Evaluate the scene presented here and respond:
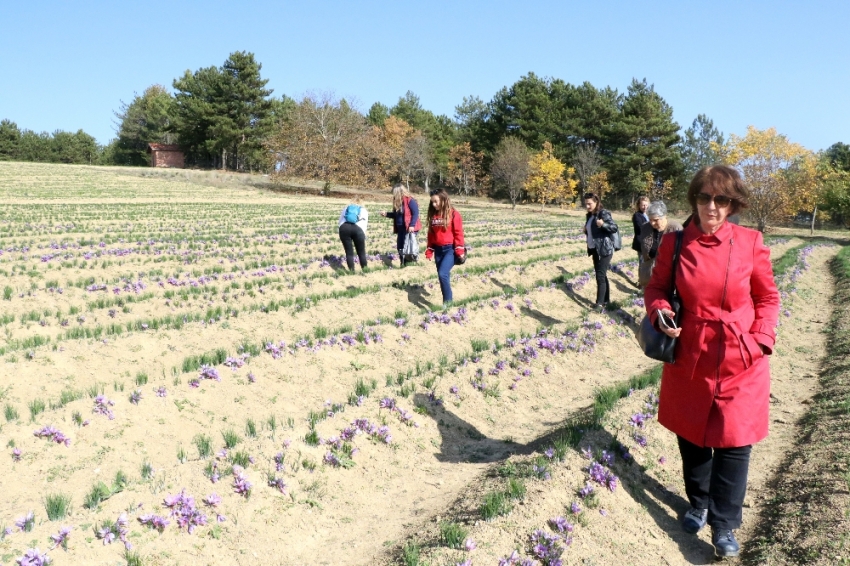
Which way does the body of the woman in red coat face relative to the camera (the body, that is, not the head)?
toward the camera

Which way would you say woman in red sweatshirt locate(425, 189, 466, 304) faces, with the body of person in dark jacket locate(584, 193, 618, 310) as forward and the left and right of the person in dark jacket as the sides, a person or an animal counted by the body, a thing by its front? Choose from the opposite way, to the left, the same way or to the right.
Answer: the same way

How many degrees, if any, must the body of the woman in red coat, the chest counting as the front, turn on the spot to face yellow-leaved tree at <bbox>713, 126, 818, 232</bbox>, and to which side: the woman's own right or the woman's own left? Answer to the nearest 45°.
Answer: approximately 180°

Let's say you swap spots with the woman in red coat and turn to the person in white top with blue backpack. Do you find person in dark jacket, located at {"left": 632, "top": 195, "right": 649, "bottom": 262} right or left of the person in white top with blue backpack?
right

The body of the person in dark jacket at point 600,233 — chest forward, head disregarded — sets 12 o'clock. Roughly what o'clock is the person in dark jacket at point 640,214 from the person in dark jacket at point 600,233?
the person in dark jacket at point 640,214 is roughly at 6 o'clock from the person in dark jacket at point 600,233.

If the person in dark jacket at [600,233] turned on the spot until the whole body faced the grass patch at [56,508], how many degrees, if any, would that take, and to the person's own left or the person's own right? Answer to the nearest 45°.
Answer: approximately 45° to the person's own left

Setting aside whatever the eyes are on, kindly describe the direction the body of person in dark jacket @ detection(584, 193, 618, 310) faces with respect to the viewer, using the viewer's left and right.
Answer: facing the viewer and to the left of the viewer

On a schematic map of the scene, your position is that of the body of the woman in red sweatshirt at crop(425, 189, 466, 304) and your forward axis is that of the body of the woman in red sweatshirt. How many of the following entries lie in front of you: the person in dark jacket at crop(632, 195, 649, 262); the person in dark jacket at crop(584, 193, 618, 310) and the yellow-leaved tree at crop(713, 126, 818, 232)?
0

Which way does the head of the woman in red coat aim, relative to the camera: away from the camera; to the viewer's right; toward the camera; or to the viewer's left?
toward the camera

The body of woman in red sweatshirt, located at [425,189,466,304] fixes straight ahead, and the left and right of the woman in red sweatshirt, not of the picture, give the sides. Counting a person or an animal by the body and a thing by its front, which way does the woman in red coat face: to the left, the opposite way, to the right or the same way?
the same way

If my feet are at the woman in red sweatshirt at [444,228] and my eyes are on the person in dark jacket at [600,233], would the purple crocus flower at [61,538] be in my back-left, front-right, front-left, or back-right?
back-right

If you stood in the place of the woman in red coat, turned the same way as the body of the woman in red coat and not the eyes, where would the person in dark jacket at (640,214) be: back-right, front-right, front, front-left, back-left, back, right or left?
back

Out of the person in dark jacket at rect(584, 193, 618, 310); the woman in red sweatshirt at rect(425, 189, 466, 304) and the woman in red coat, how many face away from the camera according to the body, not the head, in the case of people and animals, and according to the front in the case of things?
0

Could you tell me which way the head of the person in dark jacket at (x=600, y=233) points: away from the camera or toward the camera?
toward the camera
